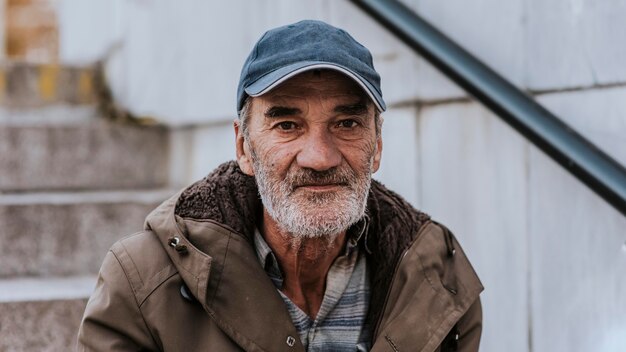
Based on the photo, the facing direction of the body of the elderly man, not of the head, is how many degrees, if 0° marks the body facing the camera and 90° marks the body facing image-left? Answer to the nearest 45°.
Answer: approximately 0°
